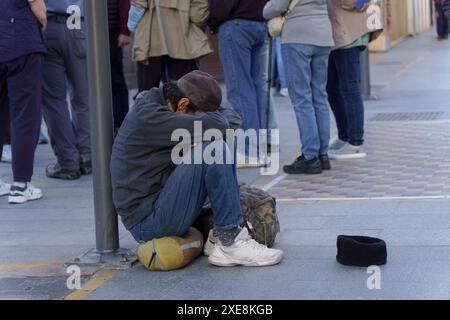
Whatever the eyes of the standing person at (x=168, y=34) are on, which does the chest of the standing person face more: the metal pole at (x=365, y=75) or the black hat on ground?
the metal pole

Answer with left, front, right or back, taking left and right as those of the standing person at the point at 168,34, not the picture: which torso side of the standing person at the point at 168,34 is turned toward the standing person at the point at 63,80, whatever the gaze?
left

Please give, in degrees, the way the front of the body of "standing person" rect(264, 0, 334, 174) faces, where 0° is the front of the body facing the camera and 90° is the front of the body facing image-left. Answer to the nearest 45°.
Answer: approximately 135°

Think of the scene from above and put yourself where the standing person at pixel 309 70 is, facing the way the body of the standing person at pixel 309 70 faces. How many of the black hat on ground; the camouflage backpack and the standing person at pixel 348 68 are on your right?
1

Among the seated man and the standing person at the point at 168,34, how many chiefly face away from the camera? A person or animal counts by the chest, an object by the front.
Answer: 1

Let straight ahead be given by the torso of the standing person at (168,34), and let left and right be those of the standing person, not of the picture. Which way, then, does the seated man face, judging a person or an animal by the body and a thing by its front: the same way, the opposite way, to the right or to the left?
to the right

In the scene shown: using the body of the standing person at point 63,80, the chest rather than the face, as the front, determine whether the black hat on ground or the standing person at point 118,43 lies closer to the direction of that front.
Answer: the standing person

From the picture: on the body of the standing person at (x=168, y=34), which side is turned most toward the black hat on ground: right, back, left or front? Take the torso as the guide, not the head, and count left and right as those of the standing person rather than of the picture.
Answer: back

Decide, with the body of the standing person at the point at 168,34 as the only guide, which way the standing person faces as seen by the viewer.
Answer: away from the camera

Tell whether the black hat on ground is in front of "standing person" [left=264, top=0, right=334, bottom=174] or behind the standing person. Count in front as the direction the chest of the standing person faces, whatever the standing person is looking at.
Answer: behind

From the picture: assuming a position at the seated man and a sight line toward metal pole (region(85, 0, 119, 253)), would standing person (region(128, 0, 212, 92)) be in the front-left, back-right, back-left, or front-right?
front-right

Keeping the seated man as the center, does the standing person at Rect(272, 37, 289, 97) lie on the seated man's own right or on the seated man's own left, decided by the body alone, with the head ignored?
on the seated man's own left

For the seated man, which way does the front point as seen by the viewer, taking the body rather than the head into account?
to the viewer's right

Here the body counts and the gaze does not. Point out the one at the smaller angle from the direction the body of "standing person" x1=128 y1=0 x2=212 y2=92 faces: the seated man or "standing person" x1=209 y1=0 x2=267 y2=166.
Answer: the standing person

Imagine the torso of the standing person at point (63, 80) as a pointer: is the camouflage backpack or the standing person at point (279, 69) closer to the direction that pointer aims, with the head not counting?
the standing person

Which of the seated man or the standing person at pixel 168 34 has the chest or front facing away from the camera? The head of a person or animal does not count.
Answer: the standing person

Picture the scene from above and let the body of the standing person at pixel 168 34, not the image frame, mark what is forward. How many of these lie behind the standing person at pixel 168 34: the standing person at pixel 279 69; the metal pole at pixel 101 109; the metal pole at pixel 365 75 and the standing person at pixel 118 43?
1
